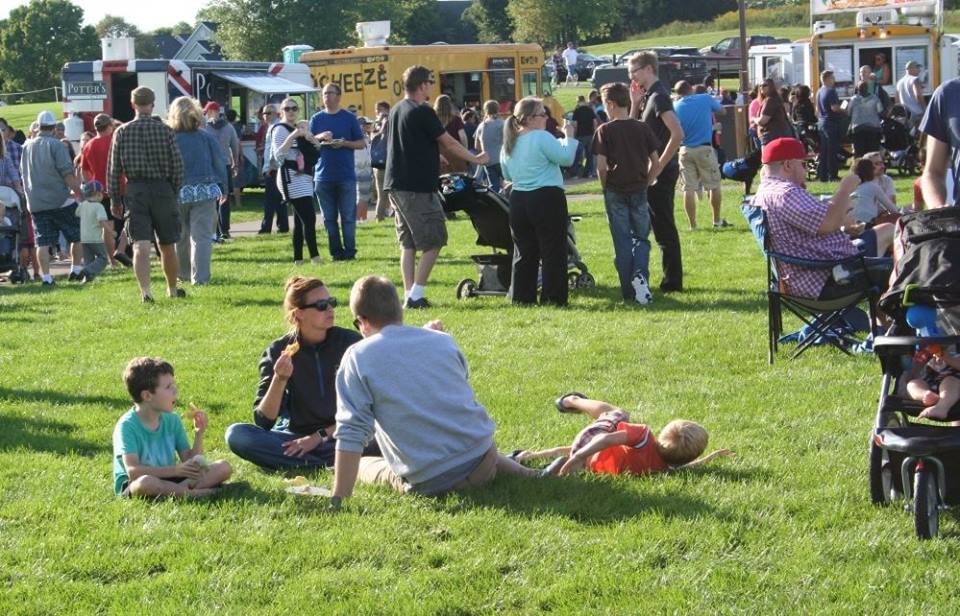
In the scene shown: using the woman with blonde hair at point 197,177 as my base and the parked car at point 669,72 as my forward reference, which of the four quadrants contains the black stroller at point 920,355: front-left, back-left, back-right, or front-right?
back-right

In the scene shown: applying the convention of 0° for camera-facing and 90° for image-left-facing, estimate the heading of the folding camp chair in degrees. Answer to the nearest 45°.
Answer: approximately 270°

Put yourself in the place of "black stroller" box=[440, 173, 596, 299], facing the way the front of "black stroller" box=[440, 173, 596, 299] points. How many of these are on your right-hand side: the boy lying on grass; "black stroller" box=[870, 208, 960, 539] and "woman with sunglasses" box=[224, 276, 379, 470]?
3

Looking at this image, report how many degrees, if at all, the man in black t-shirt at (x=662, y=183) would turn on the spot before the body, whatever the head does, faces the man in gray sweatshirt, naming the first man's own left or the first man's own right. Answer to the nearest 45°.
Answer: approximately 90° to the first man's own left

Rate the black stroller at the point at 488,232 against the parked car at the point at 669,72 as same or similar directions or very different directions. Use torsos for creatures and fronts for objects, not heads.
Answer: very different directions

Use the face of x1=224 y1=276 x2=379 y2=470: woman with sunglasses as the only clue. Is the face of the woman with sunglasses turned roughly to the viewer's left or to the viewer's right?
to the viewer's right

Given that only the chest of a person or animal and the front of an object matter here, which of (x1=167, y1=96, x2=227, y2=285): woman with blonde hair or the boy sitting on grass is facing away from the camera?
the woman with blonde hair

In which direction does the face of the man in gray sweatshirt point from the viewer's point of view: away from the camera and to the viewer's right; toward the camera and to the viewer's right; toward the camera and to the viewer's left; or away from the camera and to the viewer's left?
away from the camera and to the viewer's left

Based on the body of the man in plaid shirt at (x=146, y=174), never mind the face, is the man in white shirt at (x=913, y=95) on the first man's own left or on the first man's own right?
on the first man's own right

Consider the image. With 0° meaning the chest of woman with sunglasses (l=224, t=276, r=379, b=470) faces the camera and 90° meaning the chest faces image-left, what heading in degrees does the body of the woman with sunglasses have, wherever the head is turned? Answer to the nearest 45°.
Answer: approximately 315°

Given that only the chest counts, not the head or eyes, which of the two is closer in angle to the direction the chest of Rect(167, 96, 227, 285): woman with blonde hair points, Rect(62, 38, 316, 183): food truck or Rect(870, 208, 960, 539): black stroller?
the food truck
